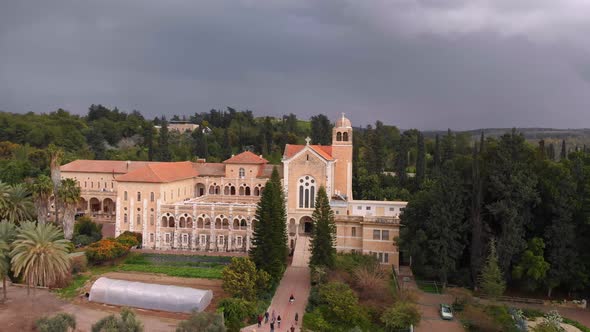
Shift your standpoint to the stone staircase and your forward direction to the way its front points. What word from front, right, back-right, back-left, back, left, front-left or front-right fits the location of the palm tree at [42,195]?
right

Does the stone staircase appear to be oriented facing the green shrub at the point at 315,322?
yes

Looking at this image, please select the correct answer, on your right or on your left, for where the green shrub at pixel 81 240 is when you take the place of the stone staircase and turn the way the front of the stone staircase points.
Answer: on your right

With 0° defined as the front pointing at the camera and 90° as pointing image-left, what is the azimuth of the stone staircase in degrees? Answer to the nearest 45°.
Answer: approximately 0°

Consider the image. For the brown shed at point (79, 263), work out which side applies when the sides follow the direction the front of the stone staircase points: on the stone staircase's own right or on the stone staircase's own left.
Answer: on the stone staircase's own right

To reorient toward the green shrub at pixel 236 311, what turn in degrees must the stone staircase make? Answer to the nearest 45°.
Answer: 0° — it already faces it

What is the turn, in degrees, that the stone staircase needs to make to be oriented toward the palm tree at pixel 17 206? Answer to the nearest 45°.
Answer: approximately 90° to its right

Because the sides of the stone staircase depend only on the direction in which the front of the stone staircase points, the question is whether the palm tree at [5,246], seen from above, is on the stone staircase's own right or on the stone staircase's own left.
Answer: on the stone staircase's own right

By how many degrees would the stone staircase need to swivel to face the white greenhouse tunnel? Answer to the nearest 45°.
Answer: approximately 45° to its right
